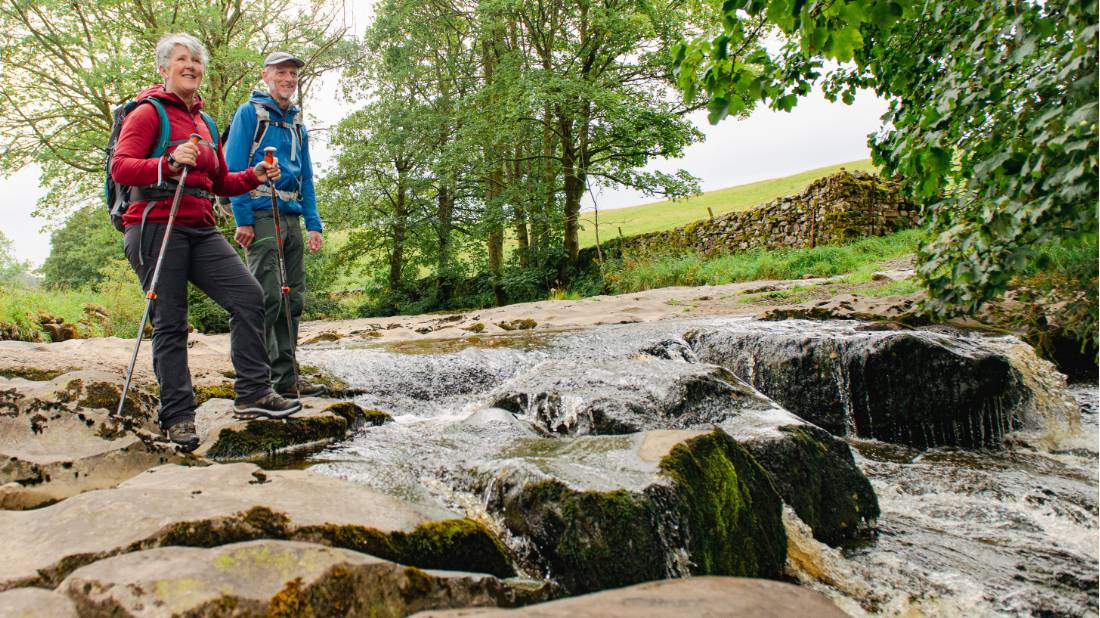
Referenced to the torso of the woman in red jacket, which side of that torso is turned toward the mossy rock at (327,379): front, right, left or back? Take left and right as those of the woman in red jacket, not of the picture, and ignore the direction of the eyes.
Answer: left

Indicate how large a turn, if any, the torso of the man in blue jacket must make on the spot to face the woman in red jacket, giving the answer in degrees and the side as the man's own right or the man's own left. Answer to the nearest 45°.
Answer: approximately 90° to the man's own right

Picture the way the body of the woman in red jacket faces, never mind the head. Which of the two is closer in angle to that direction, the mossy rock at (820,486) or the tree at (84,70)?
the mossy rock

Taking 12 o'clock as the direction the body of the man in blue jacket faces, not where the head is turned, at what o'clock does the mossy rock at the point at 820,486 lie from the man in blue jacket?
The mossy rock is roughly at 12 o'clock from the man in blue jacket.

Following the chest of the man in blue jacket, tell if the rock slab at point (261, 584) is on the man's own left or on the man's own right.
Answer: on the man's own right

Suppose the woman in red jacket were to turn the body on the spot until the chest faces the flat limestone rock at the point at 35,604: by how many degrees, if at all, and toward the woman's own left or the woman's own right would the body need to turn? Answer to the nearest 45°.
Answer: approximately 45° to the woman's own right

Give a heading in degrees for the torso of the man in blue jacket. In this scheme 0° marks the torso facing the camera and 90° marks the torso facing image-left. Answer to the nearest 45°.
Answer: approximately 315°

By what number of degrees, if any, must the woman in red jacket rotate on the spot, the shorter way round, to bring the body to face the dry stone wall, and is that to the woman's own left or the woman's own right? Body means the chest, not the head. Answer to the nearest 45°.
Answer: approximately 90° to the woman's own left

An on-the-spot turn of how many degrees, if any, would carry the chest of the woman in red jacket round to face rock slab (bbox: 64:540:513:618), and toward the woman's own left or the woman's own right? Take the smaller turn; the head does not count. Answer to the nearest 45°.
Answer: approximately 45° to the woman's own right
